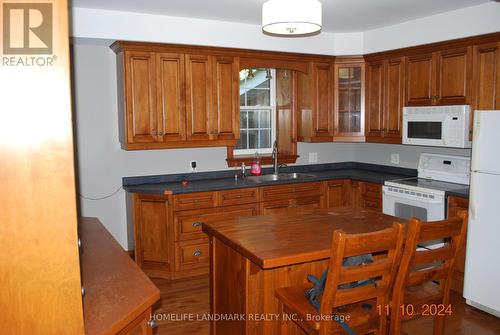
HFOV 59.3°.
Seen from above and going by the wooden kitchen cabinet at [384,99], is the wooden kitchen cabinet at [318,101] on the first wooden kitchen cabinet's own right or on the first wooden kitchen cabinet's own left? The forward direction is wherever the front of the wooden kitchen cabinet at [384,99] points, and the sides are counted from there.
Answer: on the first wooden kitchen cabinet's own right

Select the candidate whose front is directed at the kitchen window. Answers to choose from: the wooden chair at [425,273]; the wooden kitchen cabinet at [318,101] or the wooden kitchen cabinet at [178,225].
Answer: the wooden chair

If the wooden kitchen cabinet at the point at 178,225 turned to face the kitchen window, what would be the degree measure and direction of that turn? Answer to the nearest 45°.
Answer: approximately 90° to its left

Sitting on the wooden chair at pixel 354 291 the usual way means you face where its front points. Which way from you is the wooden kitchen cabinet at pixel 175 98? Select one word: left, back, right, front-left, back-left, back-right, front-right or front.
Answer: front

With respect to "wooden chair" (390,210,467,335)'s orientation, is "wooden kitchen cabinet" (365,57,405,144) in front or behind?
in front

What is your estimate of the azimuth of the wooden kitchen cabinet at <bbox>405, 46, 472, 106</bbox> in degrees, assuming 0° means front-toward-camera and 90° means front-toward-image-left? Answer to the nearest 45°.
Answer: approximately 45°

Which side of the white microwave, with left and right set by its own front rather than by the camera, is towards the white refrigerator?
left

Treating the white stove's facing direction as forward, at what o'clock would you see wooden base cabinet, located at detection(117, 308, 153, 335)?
The wooden base cabinet is roughly at 11 o'clock from the white stove.

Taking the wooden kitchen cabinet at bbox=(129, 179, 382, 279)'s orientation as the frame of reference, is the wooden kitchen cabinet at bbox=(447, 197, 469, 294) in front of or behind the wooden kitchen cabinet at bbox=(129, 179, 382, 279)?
in front

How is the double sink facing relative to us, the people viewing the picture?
facing the viewer and to the right of the viewer

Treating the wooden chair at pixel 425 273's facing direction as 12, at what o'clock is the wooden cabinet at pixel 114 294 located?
The wooden cabinet is roughly at 9 o'clock from the wooden chair.

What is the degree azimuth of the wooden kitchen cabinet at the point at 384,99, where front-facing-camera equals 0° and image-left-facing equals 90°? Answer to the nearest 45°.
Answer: approximately 45°

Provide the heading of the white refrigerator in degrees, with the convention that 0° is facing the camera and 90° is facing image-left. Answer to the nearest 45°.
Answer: approximately 45°

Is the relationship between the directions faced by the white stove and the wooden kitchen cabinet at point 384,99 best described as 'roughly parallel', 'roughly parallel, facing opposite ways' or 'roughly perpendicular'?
roughly parallel

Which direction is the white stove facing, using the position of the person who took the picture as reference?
facing the viewer and to the left of the viewer

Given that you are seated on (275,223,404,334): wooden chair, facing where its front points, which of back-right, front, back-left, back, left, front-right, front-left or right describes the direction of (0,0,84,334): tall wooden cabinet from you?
left

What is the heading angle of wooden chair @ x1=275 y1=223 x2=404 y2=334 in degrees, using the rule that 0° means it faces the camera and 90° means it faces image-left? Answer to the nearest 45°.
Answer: approximately 135°
